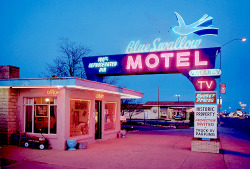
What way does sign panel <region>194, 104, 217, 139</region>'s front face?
toward the camera

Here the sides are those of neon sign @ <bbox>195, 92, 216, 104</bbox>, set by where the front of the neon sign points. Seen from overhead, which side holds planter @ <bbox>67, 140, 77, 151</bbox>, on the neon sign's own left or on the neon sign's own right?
on the neon sign's own right

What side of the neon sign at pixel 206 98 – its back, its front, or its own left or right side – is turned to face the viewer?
front

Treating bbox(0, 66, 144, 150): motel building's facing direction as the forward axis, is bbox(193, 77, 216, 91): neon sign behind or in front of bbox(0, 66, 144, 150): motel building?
in front

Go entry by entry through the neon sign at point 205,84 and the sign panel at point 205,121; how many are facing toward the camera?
2

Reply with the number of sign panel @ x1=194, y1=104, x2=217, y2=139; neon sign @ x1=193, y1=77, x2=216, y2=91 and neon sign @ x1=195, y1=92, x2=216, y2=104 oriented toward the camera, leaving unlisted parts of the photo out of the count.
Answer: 3

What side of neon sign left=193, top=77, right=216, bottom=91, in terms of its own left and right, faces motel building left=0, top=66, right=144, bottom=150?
right

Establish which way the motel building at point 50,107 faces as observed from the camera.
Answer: facing the viewer and to the right of the viewer

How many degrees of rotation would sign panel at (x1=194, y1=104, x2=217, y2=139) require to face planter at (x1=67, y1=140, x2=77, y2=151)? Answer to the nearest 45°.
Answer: approximately 90° to its right
